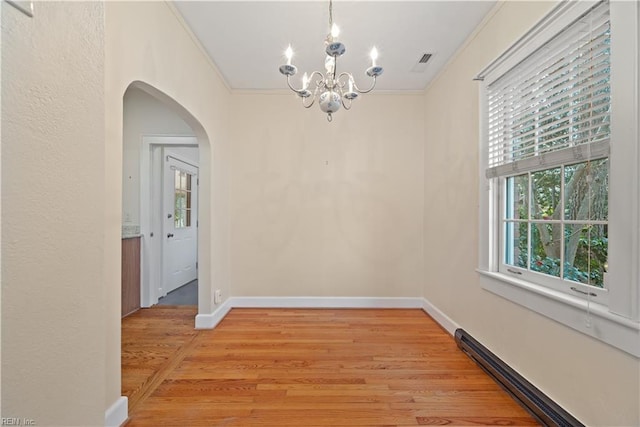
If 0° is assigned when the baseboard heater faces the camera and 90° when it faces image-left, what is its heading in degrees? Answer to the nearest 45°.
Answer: approximately 45°

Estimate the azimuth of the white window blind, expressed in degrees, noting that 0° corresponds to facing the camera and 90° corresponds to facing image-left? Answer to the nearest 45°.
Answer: approximately 45°

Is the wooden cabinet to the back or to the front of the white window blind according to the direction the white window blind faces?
to the front

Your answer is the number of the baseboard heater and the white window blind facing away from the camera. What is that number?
0

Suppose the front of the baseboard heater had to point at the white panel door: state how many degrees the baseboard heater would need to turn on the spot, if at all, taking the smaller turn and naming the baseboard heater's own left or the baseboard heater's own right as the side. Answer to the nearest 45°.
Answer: approximately 45° to the baseboard heater's own right
